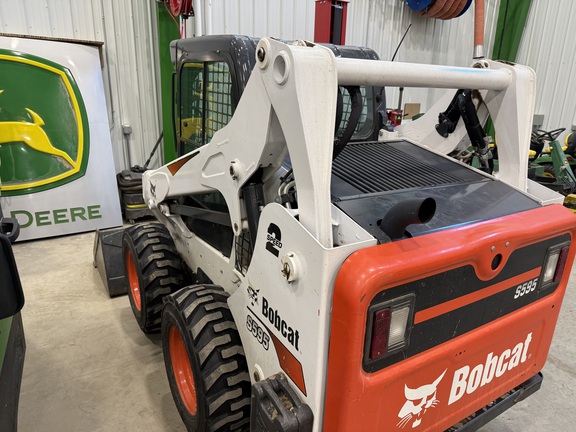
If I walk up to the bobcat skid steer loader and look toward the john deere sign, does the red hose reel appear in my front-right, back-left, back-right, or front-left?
front-right

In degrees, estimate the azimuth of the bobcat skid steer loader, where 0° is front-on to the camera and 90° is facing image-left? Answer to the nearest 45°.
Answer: approximately 135°

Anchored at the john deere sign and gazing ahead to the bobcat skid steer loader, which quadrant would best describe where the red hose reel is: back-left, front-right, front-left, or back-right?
front-left

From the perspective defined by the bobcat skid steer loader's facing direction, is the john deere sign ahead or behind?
ahead

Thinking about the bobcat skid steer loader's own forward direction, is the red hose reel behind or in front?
in front
